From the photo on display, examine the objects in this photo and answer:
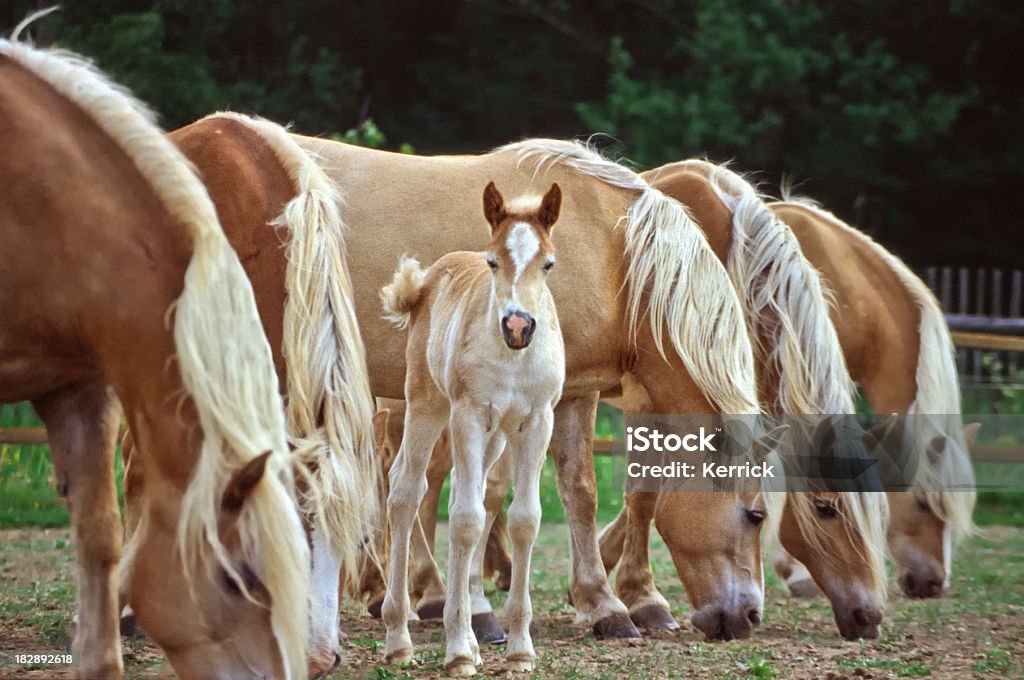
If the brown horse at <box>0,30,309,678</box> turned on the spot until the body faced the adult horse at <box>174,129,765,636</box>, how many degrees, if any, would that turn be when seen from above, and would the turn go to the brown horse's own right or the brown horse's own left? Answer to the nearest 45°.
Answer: approximately 45° to the brown horse's own left

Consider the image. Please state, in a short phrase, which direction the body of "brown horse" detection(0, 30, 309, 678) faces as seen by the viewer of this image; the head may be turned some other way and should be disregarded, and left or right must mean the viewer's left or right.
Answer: facing to the right of the viewer

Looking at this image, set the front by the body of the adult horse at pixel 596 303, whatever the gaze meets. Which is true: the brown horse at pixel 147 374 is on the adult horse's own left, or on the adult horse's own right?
on the adult horse's own right

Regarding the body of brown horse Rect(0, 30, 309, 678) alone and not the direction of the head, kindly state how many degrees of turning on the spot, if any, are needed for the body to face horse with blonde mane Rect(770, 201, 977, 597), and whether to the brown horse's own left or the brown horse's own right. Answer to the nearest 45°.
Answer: approximately 45° to the brown horse's own left

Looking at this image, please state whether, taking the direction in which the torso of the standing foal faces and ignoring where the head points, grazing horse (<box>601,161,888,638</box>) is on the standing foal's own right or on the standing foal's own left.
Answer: on the standing foal's own left

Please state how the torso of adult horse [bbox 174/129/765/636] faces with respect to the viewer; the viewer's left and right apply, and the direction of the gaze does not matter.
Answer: facing to the right of the viewer

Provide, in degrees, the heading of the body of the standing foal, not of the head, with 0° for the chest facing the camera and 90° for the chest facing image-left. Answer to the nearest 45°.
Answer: approximately 315°
